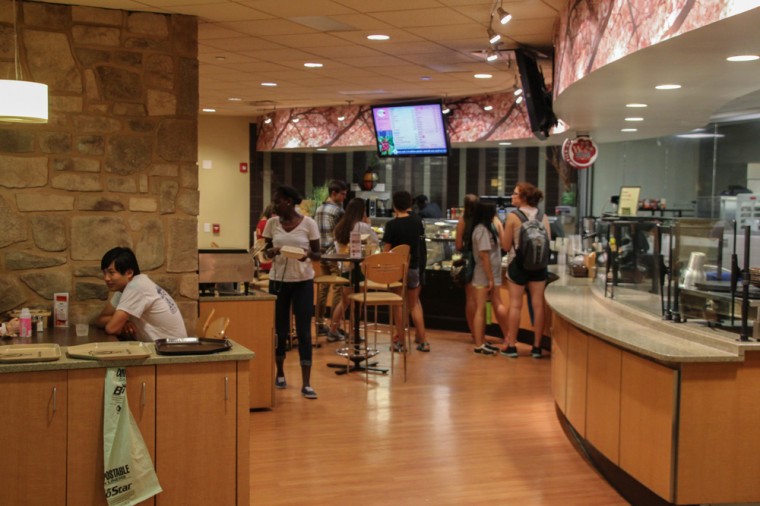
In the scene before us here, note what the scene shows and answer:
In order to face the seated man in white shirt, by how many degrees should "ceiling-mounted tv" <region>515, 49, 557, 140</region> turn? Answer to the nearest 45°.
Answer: approximately 45° to its left

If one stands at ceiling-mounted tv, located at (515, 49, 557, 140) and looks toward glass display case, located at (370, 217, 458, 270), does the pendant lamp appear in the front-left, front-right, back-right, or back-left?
back-left

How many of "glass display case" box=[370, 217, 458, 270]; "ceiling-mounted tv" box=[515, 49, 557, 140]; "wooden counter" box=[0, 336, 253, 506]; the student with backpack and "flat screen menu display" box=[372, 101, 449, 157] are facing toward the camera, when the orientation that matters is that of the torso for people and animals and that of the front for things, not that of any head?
3

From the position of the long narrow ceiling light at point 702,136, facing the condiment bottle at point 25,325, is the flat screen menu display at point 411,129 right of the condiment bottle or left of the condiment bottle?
right

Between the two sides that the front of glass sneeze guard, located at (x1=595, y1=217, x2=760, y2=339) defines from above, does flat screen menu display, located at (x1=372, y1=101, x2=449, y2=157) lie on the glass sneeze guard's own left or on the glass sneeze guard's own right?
on the glass sneeze guard's own right

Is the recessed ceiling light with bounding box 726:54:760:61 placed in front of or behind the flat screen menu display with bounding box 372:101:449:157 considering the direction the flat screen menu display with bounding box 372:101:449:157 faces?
in front

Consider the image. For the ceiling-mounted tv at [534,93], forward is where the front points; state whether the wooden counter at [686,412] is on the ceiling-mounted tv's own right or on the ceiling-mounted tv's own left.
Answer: on the ceiling-mounted tv's own left

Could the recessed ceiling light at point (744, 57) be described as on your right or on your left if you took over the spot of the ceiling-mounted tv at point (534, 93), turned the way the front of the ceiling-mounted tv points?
on your left

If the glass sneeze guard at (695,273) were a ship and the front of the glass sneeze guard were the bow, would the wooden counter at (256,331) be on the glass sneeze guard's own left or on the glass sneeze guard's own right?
on the glass sneeze guard's own right

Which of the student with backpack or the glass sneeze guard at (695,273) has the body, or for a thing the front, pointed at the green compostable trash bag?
the glass sneeze guard
